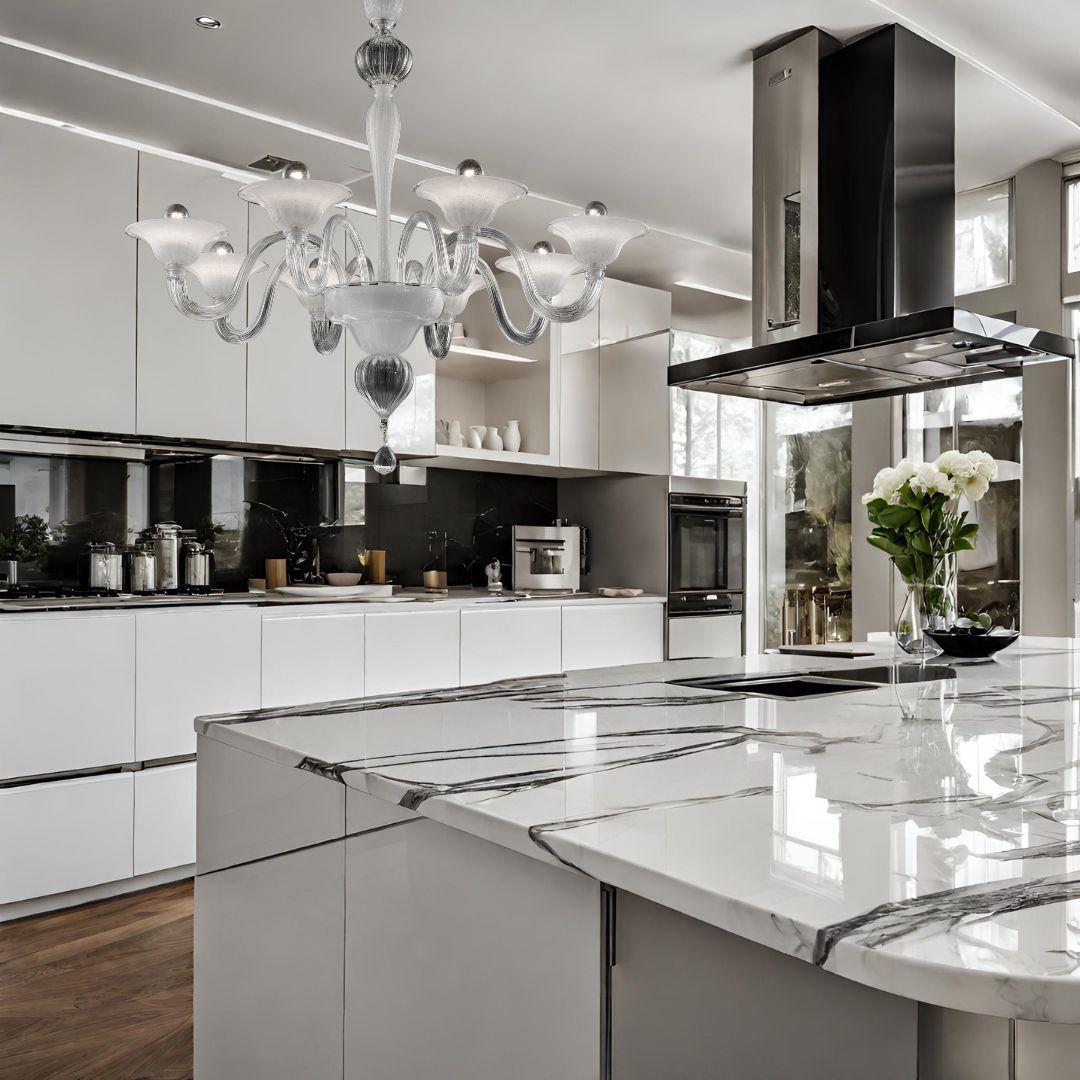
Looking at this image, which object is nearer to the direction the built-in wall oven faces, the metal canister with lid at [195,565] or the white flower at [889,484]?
the white flower

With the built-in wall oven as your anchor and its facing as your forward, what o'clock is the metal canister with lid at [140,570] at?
The metal canister with lid is roughly at 3 o'clock from the built-in wall oven.

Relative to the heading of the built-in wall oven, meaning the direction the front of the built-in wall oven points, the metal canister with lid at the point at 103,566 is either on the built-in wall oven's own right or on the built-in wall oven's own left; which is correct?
on the built-in wall oven's own right

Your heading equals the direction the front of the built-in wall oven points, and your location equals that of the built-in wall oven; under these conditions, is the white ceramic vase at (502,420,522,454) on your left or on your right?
on your right

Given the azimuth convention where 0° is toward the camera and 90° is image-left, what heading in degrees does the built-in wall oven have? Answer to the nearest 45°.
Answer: approximately 315°

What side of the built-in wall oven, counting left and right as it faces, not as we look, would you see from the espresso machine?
right
